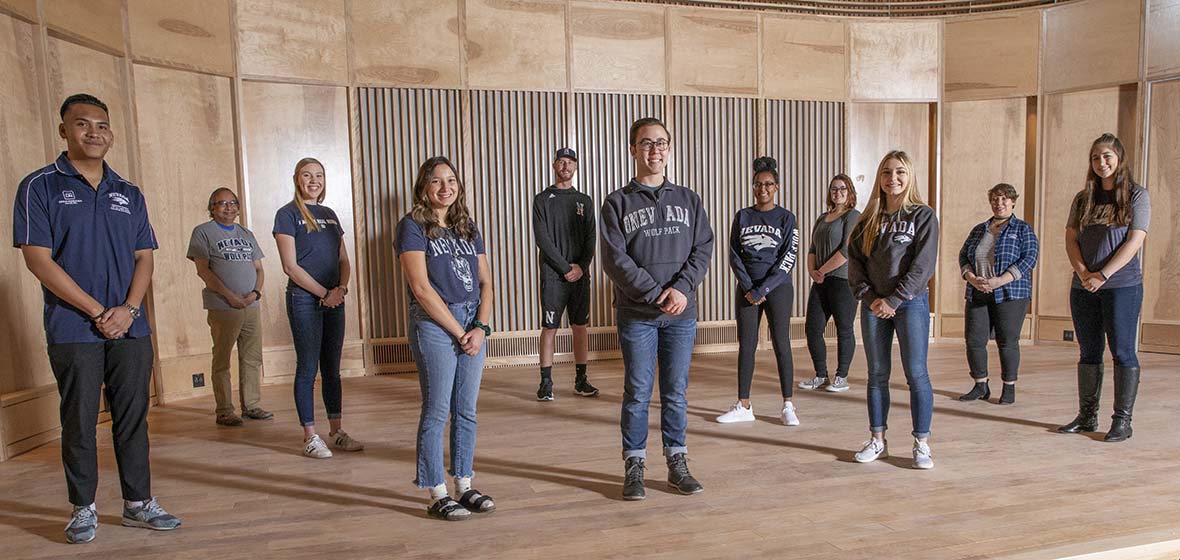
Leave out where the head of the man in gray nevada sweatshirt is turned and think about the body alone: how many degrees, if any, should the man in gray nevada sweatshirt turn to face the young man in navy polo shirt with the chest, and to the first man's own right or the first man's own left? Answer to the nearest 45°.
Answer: approximately 90° to the first man's own right

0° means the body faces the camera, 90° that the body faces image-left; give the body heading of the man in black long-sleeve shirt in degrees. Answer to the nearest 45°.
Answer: approximately 0°

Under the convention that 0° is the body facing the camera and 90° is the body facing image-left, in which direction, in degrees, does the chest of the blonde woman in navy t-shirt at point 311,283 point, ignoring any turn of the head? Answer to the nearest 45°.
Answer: approximately 315°

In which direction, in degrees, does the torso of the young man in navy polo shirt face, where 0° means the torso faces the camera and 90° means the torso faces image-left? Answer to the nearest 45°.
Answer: approximately 315°

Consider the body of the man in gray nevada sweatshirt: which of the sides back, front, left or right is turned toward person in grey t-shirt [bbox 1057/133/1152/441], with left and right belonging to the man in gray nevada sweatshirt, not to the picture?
left

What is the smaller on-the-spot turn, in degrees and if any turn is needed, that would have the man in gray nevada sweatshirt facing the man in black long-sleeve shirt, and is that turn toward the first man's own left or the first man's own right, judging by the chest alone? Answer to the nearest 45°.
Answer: approximately 180°

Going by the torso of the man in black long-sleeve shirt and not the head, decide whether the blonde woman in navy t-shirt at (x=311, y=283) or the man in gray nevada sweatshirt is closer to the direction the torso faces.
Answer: the man in gray nevada sweatshirt

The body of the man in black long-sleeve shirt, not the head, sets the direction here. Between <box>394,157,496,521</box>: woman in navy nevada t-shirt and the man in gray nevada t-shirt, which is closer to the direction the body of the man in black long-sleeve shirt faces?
the woman in navy nevada t-shirt
